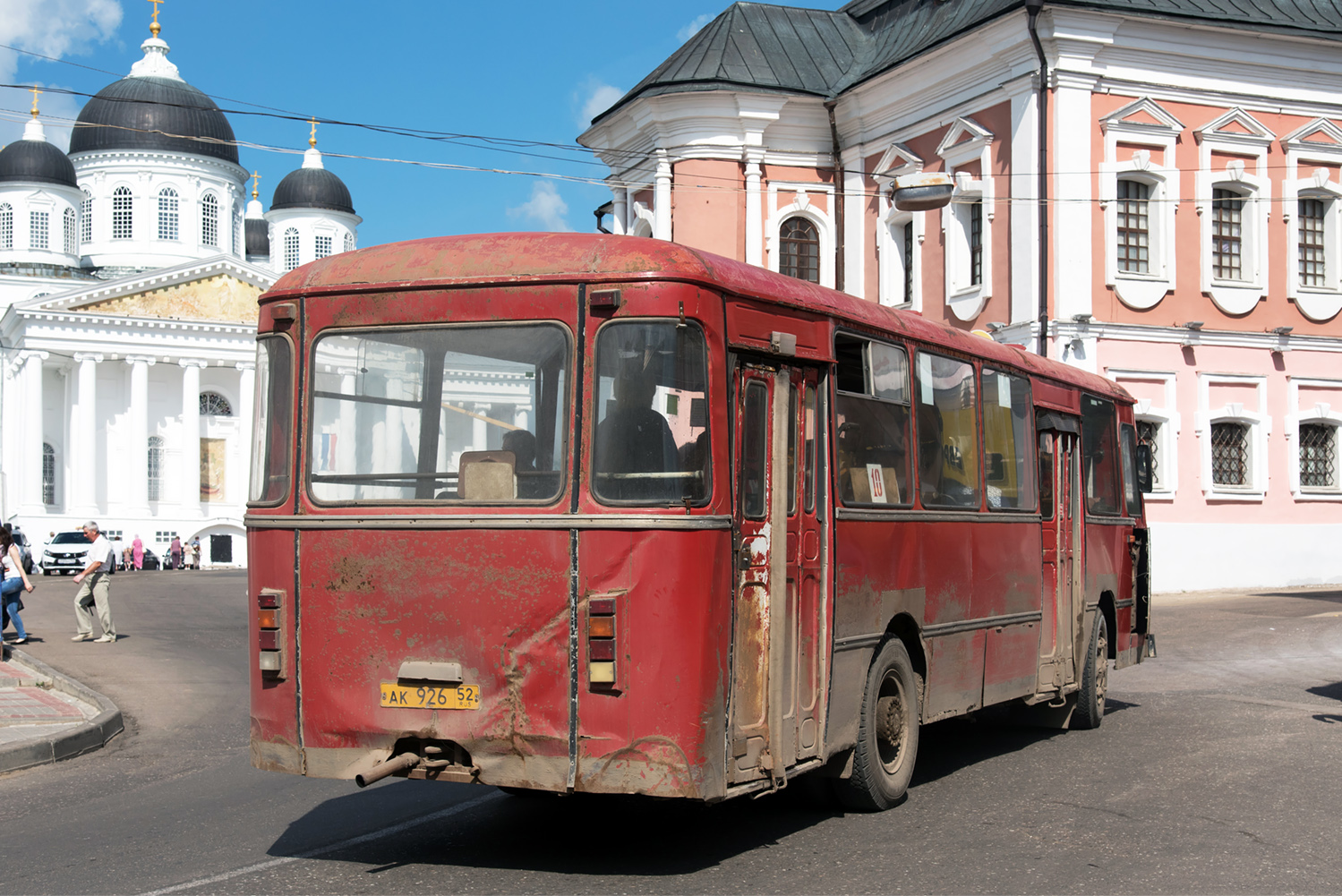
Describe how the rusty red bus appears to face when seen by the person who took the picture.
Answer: facing away from the viewer and to the right of the viewer

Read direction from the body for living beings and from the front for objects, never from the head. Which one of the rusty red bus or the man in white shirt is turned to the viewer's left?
the man in white shirt

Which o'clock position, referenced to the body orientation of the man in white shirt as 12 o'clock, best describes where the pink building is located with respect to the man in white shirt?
The pink building is roughly at 6 o'clock from the man in white shirt.

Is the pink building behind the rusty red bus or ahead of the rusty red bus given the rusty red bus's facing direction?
ahead

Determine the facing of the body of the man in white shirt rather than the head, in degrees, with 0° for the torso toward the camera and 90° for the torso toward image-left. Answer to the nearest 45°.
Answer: approximately 90°
